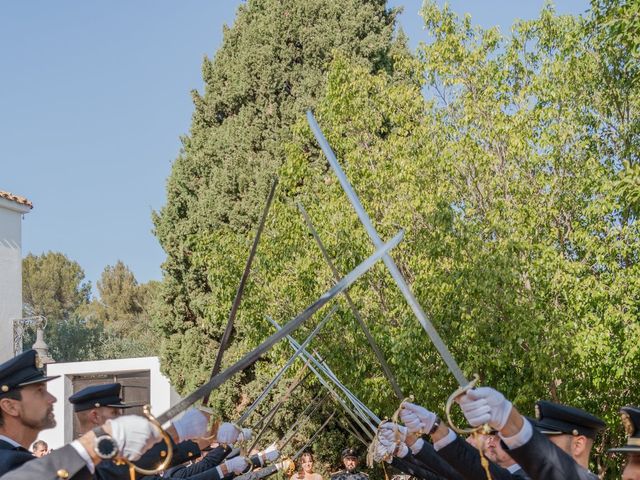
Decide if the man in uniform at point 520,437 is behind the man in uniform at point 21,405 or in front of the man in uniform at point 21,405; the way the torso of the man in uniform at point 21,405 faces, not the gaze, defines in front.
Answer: in front

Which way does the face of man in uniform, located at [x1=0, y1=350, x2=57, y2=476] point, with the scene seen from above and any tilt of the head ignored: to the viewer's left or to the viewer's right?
to the viewer's right

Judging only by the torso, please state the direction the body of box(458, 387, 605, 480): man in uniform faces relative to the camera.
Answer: to the viewer's left

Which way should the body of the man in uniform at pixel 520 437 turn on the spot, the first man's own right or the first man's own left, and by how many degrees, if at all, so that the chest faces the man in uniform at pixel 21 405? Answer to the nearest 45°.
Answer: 0° — they already face them

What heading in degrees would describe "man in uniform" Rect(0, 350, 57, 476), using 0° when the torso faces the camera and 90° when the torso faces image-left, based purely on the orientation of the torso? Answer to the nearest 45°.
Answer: approximately 270°

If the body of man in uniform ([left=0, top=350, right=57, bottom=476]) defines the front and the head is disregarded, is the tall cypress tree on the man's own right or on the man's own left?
on the man's own left

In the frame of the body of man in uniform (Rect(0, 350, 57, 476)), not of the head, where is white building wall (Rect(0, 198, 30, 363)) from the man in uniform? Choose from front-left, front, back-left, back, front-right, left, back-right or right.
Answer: left

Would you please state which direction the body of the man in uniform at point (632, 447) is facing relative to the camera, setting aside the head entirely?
to the viewer's left

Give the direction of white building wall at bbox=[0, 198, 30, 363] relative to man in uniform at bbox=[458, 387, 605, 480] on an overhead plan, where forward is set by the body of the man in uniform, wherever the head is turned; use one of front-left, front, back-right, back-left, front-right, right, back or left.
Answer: front-right
